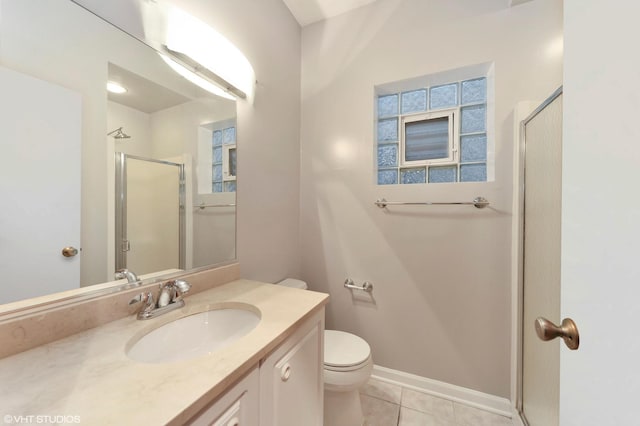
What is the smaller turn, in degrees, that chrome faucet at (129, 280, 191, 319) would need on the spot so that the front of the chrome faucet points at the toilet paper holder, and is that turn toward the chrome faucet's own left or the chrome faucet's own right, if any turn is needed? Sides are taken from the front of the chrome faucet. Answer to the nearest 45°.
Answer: approximately 45° to the chrome faucet's own left

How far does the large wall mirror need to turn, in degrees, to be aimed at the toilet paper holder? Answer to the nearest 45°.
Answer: approximately 45° to its left

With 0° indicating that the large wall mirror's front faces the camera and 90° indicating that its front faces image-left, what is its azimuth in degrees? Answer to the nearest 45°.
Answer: approximately 315°

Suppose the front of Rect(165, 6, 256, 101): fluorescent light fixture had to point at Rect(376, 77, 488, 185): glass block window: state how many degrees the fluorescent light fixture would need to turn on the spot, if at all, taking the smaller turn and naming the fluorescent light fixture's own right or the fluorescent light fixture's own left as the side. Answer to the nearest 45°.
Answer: approximately 45° to the fluorescent light fixture's own left

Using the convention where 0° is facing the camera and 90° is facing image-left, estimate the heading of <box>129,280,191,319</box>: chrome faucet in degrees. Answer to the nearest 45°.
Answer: approximately 315°

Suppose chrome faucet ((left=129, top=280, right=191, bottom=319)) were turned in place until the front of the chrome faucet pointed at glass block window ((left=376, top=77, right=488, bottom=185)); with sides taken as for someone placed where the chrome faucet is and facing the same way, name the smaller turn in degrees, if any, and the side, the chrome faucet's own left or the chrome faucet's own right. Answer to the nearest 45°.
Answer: approximately 45° to the chrome faucet's own left

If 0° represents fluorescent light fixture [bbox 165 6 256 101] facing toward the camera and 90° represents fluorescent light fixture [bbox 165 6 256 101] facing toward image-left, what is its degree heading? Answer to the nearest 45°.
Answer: approximately 315°
